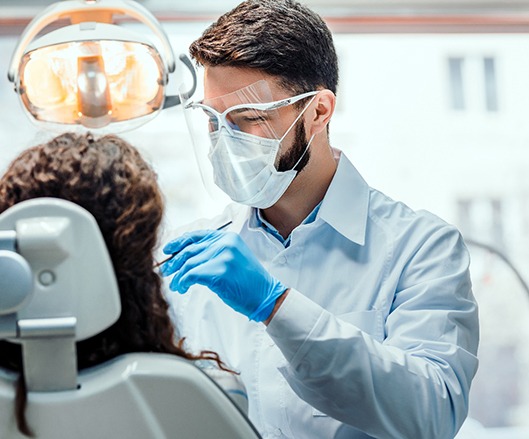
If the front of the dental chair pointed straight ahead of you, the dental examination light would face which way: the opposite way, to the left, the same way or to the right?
the opposite way

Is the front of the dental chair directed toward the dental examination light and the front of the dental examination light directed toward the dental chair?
yes

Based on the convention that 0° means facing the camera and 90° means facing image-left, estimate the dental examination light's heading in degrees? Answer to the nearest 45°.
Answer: approximately 0°

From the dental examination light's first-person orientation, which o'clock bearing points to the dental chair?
The dental chair is roughly at 12 o'clock from the dental examination light.

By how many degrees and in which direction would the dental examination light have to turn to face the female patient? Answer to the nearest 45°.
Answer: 0° — it already faces them

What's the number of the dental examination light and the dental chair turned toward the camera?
1

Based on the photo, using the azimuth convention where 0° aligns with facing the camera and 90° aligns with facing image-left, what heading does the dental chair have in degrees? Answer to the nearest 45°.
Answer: approximately 180°

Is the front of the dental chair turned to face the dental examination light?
yes
